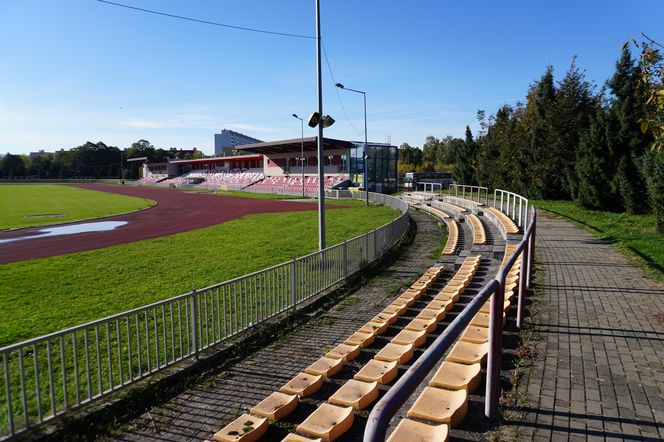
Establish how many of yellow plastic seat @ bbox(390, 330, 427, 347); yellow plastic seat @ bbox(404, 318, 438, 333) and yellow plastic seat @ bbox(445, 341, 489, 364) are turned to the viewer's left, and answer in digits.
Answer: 3

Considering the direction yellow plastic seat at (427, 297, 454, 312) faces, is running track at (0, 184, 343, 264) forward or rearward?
forward

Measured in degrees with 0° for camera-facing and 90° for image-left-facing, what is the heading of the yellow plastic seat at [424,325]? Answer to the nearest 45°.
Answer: approximately 90°

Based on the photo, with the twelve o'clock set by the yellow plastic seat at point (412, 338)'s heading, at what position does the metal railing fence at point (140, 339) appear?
The metal railing fence is roughly at 12 o'clock from the yellow plastic seat.

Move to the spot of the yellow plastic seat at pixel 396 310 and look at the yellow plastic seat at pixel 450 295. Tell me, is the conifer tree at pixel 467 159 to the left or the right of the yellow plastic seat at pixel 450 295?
left

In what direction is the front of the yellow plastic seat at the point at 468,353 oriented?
to the viewer's left

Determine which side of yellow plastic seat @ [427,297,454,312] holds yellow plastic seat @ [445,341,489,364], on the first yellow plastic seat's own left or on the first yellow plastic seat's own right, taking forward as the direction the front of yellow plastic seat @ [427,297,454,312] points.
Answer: on the first yellow plastic seat's own left

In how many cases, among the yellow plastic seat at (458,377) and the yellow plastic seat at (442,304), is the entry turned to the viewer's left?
2

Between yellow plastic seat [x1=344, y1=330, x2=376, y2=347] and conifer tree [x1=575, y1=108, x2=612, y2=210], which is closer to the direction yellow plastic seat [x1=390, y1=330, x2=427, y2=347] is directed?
the yellow plastic seat

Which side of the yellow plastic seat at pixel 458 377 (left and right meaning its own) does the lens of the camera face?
left

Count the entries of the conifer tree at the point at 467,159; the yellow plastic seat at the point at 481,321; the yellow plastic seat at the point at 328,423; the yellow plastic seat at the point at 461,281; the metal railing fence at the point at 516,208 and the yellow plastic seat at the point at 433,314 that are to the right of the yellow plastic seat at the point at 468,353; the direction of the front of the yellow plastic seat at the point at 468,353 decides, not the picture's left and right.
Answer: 5

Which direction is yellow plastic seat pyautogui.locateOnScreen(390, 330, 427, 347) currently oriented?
to the viewer's left

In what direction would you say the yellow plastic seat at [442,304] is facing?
to the viewer's left
